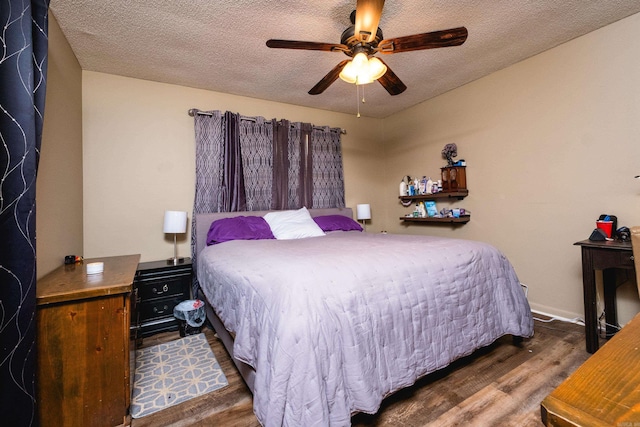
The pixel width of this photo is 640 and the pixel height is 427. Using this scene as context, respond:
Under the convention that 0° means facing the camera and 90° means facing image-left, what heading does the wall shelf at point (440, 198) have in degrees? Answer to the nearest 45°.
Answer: approximately 45°

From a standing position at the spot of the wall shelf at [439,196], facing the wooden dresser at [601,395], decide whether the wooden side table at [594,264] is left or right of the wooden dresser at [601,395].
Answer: left

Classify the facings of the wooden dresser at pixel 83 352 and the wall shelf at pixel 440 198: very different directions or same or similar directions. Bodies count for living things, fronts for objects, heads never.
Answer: very different directions

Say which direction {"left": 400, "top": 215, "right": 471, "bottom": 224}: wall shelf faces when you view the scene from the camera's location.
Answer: facing the viewer and to the left of the viewer

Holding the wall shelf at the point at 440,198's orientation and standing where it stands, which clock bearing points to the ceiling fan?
The ceiling fan is roughly at 11 o'clock from the wall shelf.

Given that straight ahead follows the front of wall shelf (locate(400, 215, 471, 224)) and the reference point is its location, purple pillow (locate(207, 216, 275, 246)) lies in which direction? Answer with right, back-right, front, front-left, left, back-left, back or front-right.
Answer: front

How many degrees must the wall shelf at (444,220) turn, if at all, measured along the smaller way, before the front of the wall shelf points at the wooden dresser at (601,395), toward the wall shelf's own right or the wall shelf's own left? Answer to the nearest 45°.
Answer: approximately 45° to the wall shelf's own left

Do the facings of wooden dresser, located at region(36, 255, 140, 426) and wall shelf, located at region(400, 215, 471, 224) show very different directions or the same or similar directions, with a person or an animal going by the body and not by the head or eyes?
very different directions

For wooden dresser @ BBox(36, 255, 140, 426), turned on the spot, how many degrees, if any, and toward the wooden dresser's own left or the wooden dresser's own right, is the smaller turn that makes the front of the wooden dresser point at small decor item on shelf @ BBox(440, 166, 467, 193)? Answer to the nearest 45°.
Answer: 0° — it already faces it

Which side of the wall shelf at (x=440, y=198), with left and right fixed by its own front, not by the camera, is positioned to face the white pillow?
front

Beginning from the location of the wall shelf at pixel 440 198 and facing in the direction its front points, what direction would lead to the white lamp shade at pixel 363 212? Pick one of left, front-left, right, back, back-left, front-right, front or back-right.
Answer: front-right

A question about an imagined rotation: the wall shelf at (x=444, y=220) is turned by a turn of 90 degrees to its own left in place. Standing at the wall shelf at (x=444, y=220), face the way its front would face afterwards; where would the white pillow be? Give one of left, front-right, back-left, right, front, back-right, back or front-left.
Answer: right

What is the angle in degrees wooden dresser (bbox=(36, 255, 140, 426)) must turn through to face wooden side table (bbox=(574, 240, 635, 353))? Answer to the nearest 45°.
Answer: approximately 45° to its right

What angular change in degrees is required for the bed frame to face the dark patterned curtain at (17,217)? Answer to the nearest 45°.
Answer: approximately 45° to its right
